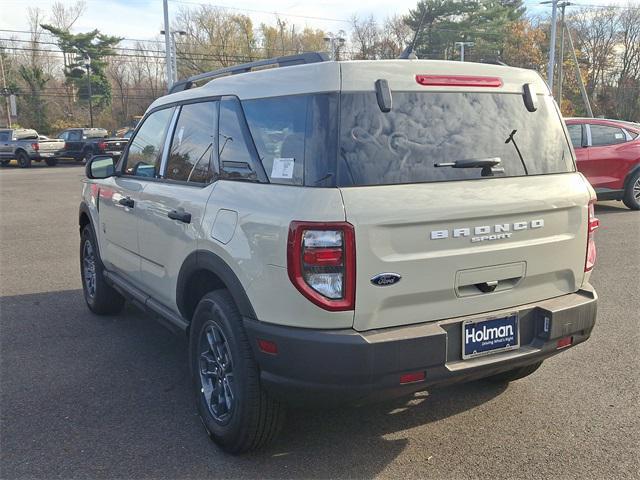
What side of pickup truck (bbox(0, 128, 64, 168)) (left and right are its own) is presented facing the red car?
back

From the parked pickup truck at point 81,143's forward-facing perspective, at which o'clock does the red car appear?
The red car is roughly at 7 o'clock from the parked pickup truck.

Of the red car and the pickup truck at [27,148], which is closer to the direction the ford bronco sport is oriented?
the pickup truck

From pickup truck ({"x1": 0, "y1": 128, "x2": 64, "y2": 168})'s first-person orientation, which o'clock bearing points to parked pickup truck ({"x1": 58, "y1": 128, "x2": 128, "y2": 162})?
The parked pickup truck is roughly at 5 o'clock from the pickup truck ({"x1": 0, "y1": 128, "x2": 64, "y2": 168}).

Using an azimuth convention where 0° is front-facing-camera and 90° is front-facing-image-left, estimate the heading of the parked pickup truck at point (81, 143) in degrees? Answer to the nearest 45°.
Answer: approximately 135°

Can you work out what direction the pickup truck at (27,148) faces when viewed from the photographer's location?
facing away from the viewer and to the left of the viewer

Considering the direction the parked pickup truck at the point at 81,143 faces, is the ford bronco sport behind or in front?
behind

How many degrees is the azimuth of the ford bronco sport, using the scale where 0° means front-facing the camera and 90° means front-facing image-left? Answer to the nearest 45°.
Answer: approximately 135°
